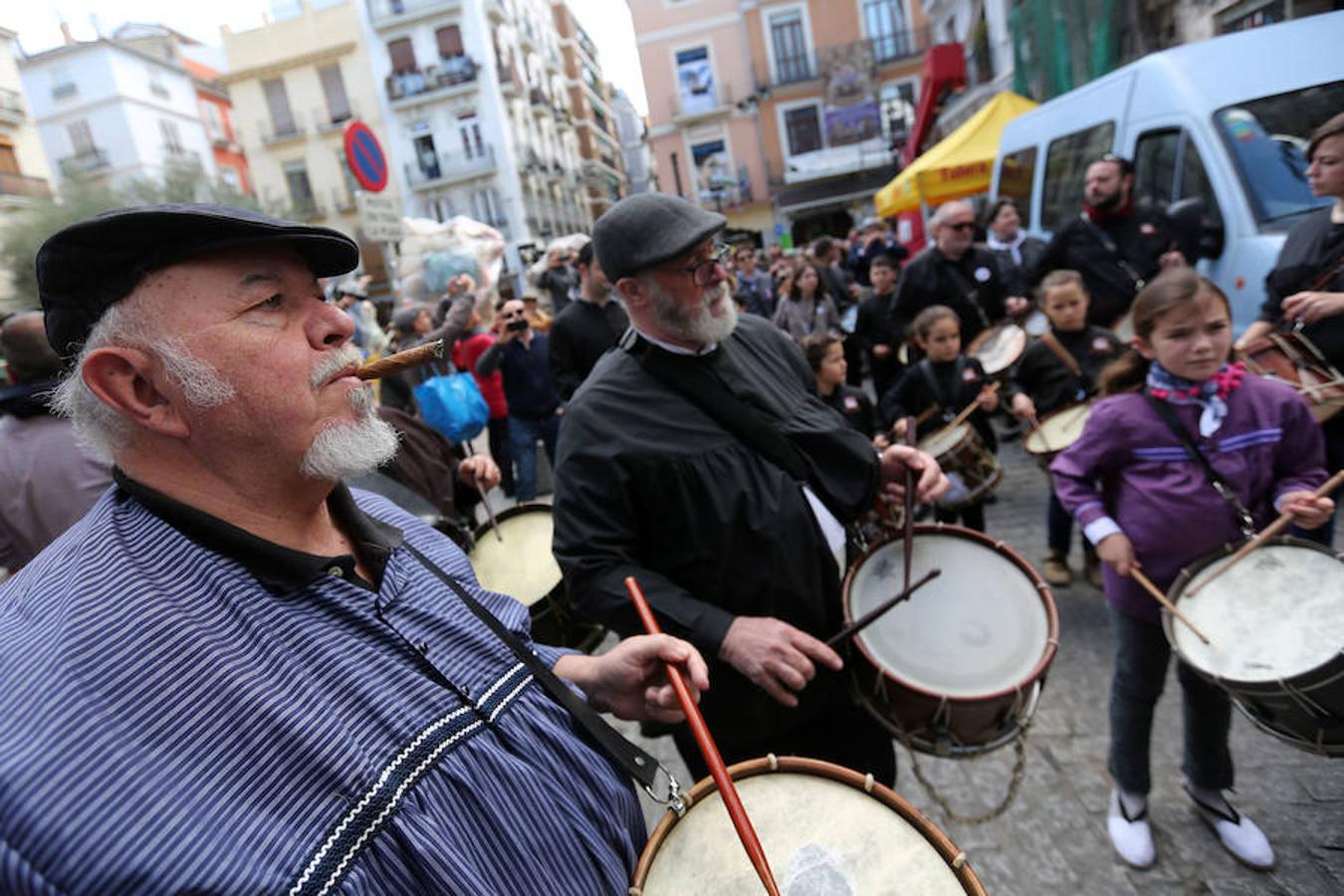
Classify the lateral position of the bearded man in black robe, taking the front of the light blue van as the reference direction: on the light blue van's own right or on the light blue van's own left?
on the light blue van's own right

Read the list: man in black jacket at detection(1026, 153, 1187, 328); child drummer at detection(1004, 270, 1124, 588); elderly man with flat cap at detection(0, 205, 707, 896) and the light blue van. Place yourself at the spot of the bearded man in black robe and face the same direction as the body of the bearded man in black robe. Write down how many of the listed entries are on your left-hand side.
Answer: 3

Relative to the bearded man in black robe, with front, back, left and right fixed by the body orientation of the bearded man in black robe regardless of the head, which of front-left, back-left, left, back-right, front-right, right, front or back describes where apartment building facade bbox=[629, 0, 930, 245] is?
back-left

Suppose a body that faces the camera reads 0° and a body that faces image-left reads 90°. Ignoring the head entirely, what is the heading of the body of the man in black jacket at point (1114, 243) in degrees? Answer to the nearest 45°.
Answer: approximately 45°

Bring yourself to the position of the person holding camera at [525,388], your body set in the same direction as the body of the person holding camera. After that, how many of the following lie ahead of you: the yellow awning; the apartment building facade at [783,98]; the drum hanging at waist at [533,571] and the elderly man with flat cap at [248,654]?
2

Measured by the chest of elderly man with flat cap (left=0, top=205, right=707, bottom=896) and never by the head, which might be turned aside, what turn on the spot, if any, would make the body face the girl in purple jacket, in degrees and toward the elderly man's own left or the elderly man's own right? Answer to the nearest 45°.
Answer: approximately 45° to the elderly man's own left

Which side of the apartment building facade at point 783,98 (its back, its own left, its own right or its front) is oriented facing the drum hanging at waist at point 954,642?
front

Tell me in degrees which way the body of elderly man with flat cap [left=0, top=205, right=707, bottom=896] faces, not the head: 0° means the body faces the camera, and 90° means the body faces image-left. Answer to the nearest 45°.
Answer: approximately 315°

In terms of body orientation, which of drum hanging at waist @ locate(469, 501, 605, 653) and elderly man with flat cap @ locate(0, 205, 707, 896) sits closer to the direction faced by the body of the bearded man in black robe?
the elderly man with flat cap

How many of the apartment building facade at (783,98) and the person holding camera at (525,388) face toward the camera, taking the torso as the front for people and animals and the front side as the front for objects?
2

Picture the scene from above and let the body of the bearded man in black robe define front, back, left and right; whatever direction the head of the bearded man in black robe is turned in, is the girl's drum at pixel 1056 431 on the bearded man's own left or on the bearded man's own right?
on the bearded man's own left

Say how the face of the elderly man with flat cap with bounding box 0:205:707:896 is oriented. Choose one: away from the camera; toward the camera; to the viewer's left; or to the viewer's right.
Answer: to the viewer's right
